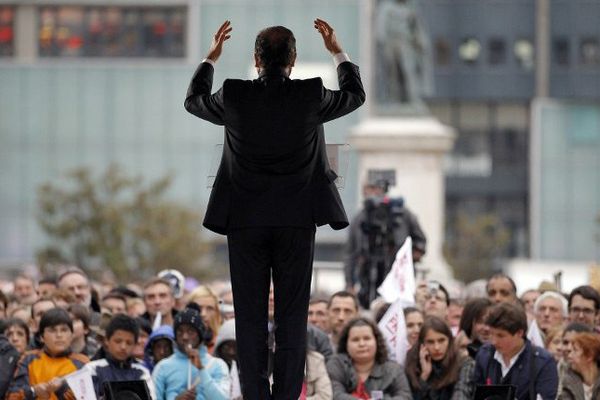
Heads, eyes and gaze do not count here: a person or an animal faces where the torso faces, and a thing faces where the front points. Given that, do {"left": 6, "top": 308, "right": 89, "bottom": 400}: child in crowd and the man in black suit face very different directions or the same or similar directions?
very different directions

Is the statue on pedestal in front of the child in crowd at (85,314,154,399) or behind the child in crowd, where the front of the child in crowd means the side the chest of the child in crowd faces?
behind

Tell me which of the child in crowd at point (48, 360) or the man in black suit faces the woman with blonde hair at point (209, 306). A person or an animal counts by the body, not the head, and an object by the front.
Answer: the man in black suit

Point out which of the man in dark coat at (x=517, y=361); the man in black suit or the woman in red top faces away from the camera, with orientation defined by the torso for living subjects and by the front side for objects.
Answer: the man in black suit

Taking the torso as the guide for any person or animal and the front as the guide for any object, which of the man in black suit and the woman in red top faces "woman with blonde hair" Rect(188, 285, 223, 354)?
the man in black suit

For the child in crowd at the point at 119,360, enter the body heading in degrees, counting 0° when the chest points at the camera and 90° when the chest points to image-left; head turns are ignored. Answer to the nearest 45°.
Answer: approximately 0°

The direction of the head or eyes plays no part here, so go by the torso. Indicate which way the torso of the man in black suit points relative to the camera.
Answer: away from the camera

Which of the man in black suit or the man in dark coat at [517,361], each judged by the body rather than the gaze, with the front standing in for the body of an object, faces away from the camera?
the man in black suit
